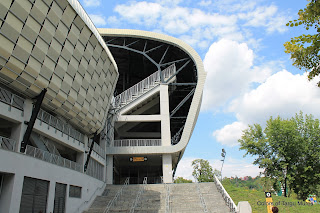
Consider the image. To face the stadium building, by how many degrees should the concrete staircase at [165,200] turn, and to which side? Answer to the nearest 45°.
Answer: approximately 45° to its right

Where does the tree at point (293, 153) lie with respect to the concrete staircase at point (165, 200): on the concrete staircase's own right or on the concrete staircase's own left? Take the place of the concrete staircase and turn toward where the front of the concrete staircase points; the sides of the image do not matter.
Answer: on the concrete staircase's own left

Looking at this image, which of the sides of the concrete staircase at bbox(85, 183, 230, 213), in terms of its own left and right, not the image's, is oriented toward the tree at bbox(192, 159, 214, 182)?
back

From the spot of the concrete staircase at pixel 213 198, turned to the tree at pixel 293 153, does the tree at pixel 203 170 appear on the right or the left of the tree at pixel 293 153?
left

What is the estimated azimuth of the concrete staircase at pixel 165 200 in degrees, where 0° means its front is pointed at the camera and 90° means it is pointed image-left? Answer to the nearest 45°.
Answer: approximately 0°
